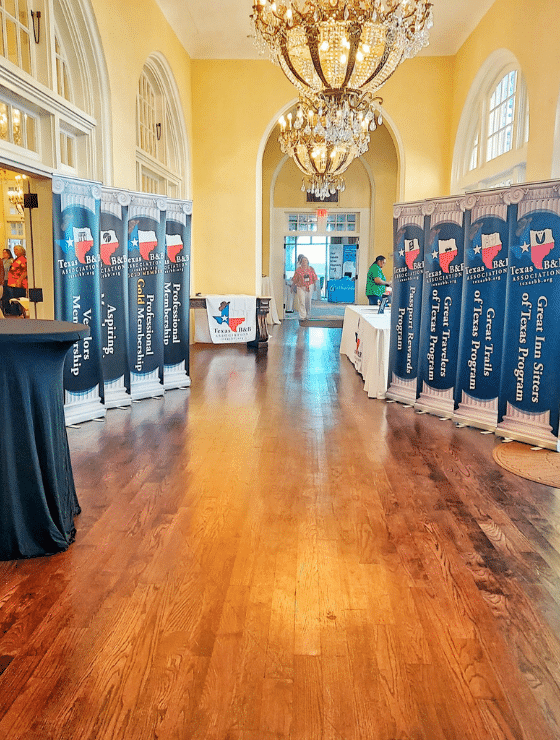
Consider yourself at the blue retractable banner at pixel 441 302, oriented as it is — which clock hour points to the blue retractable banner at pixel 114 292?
the blue retractable banner at pixel 114 292 is roughly at 1 o'clock from the blue retractable banner at pixel 441 302.

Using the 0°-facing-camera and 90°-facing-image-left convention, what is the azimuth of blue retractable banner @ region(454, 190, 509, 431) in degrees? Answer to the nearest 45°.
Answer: approximately 45°

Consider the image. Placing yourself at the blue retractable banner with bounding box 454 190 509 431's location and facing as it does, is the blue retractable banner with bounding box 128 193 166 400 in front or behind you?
in front

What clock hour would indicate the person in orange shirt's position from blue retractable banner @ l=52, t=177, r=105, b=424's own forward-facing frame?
The person in orange shirt is roughly at 7 o'clock from the blue retractable banner.

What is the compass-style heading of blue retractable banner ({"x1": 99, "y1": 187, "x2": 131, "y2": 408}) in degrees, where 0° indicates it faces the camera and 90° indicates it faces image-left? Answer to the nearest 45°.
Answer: approximately 315°

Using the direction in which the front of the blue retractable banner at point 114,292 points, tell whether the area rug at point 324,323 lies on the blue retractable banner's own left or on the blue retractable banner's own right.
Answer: on the blue retractable banner's own left

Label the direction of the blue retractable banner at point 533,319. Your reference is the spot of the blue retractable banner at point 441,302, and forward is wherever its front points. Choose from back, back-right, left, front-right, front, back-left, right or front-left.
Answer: left

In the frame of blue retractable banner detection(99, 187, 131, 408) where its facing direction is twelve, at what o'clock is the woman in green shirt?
The woman in green shirt is roughly at 9 o'clock from the blue retractable banner.

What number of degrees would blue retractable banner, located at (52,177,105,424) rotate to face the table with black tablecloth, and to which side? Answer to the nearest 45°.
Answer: approximately 45° to its right

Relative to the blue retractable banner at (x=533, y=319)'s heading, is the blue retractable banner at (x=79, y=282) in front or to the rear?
in front

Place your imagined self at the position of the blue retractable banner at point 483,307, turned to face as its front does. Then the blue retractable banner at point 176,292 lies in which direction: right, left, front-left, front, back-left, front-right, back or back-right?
front-right

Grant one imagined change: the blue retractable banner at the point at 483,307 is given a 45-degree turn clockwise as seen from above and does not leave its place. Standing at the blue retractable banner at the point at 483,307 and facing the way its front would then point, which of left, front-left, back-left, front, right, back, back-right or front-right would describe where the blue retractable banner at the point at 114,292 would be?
front
